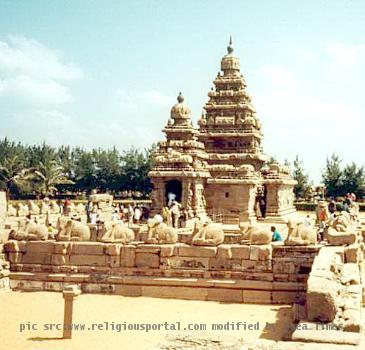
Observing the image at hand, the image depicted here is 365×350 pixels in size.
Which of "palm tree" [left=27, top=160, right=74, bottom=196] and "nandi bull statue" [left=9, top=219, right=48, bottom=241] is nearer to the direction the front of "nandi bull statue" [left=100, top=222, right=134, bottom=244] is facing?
the nandi bull statue

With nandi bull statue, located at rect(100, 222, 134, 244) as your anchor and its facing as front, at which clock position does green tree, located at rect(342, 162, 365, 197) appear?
The green tree is roughly at 4 o'clock from the nandi bull statue.

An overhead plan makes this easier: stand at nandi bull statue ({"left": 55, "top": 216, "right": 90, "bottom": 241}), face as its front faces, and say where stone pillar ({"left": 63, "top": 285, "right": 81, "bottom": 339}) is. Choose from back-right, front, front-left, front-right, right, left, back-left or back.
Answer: left

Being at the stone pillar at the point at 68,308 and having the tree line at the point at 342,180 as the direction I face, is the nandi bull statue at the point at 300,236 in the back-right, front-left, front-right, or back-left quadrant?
front-right

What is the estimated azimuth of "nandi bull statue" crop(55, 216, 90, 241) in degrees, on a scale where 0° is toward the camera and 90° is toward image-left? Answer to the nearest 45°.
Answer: approximately 90°

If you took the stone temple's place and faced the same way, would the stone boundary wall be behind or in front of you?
in front

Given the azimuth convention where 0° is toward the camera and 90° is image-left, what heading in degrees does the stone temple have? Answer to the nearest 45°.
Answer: approximately 45°

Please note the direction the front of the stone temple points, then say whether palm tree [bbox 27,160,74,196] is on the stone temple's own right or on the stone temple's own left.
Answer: on the stone temple's own right

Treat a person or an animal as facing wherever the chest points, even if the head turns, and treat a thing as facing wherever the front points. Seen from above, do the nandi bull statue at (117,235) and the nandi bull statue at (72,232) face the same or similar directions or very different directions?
same or similar directions

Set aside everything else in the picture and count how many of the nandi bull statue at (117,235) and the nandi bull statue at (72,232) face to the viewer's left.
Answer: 2
